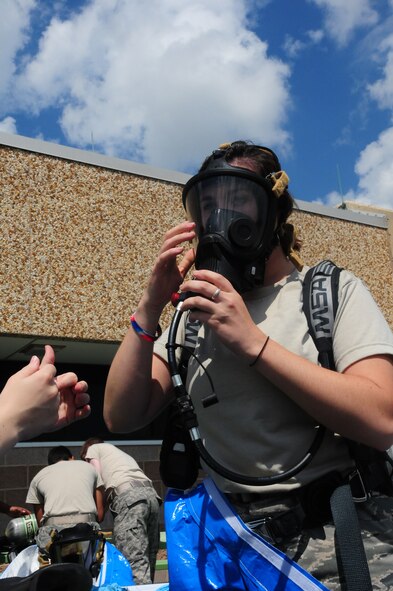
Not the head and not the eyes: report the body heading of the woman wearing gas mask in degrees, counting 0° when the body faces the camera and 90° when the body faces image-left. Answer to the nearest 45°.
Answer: approximately 45°

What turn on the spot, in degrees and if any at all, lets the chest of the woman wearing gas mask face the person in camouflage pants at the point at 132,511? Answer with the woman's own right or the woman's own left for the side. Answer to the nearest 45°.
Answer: approximately 135° to the woman's own right
